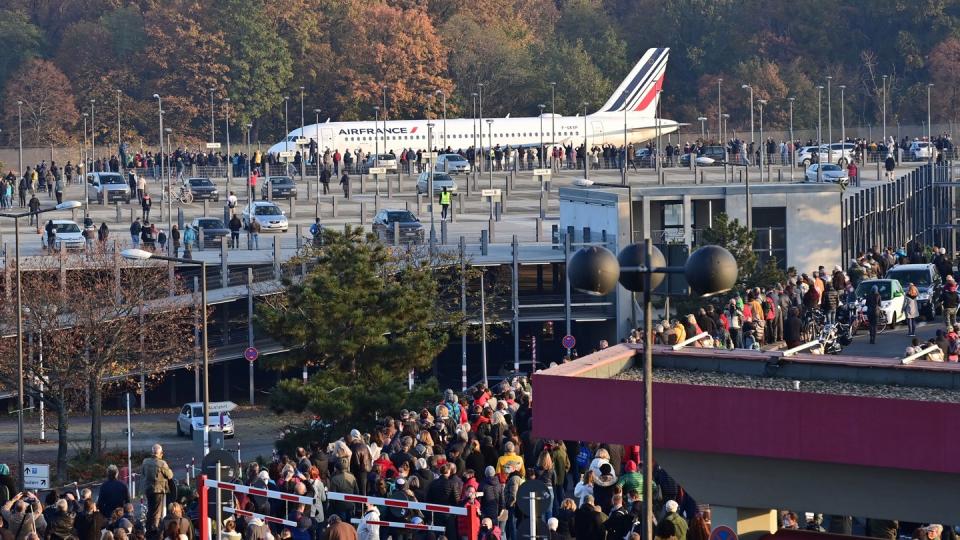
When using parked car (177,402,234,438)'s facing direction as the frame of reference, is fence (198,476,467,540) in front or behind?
in front

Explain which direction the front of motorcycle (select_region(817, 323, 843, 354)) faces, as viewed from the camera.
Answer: facing the viewer and to the left of the viewer

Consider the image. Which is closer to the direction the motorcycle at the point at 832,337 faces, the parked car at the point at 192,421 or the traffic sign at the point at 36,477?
the traffic sign

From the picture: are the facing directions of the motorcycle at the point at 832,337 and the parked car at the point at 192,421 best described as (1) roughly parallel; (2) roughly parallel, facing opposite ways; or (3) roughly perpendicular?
roughly perpendicular

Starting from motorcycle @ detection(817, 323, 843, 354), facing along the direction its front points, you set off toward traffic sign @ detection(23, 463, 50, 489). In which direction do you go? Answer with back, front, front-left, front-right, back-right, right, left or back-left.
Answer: front

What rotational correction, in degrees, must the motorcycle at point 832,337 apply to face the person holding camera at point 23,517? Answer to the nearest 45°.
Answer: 0° — it already faces them

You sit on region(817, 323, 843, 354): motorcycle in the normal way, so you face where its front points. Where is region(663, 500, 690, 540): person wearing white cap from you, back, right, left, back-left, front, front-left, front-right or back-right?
front-left

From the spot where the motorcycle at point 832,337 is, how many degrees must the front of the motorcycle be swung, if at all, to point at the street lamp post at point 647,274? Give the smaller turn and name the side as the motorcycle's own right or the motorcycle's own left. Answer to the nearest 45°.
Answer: approximately 45° to the motorcycle's own left
